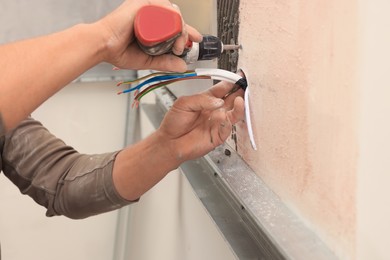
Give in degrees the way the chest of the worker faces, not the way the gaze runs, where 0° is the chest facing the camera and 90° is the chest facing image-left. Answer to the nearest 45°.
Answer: approximately 270°
